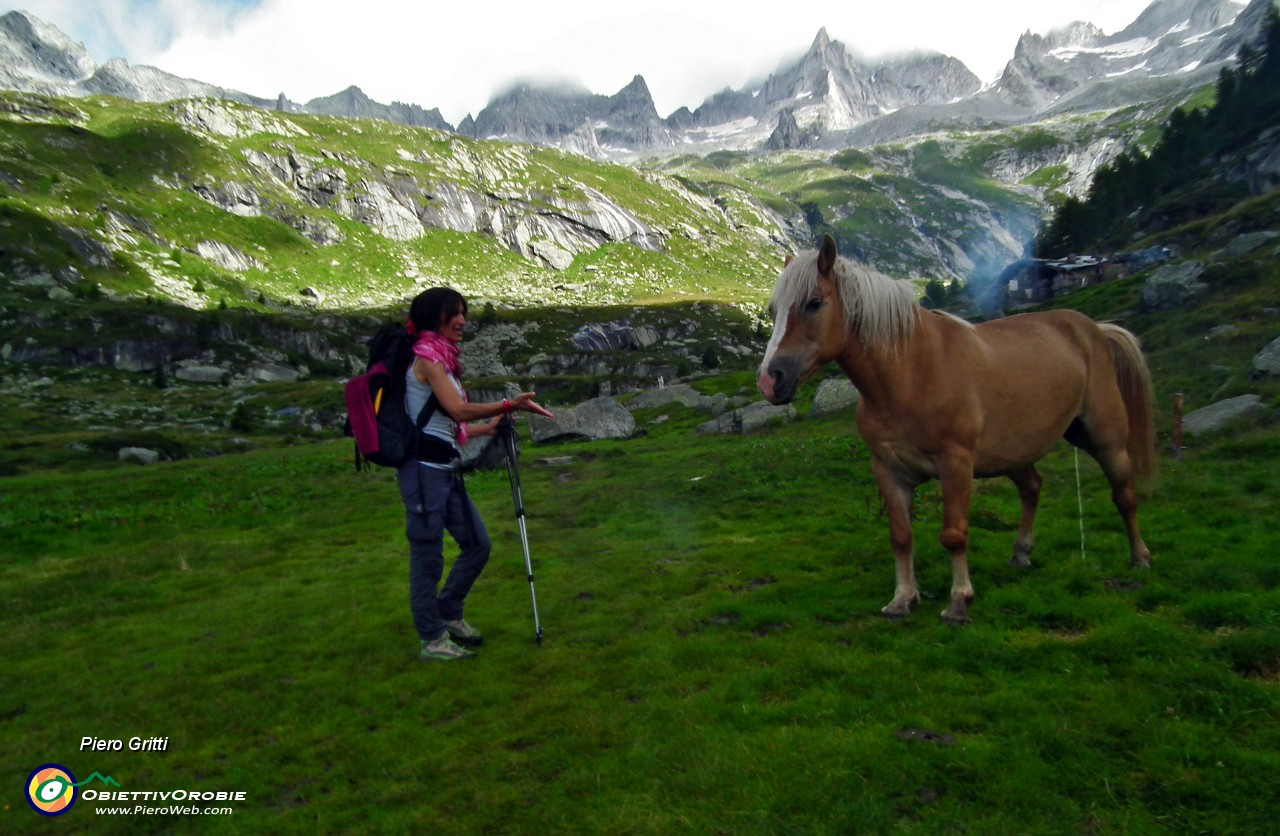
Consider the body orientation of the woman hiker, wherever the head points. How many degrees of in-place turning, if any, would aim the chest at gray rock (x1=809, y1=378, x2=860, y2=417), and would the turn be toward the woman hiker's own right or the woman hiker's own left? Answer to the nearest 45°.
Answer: approximately 45° to the woman hiker's own left

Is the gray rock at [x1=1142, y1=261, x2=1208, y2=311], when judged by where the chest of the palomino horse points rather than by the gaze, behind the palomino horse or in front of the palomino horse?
behind

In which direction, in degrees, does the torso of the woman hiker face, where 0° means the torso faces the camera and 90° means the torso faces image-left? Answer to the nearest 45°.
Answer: approximately 270°

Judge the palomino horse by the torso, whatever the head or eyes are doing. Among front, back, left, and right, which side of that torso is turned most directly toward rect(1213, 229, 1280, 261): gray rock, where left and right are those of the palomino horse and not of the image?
back

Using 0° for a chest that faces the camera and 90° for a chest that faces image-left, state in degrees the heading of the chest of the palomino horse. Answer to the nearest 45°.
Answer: approximately 45°

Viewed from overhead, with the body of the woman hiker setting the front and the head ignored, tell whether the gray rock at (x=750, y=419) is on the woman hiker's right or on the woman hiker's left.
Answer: on the woman hiker's left

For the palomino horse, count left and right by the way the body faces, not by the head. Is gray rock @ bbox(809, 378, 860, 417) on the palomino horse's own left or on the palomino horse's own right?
on the palomino horse's own right

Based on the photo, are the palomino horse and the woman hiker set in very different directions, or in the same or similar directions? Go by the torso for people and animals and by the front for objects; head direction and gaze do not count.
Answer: very different directions

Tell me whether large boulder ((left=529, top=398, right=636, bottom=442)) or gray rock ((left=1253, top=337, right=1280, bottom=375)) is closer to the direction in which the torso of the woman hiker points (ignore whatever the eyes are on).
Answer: the gray rock

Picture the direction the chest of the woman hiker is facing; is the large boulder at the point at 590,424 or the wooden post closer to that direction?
the wooden post

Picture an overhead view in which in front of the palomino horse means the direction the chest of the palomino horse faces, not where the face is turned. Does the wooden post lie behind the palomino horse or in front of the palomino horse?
behind

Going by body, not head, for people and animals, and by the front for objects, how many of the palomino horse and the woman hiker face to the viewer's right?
1

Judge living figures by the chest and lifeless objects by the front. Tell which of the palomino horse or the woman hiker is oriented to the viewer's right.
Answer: the woman hiker
